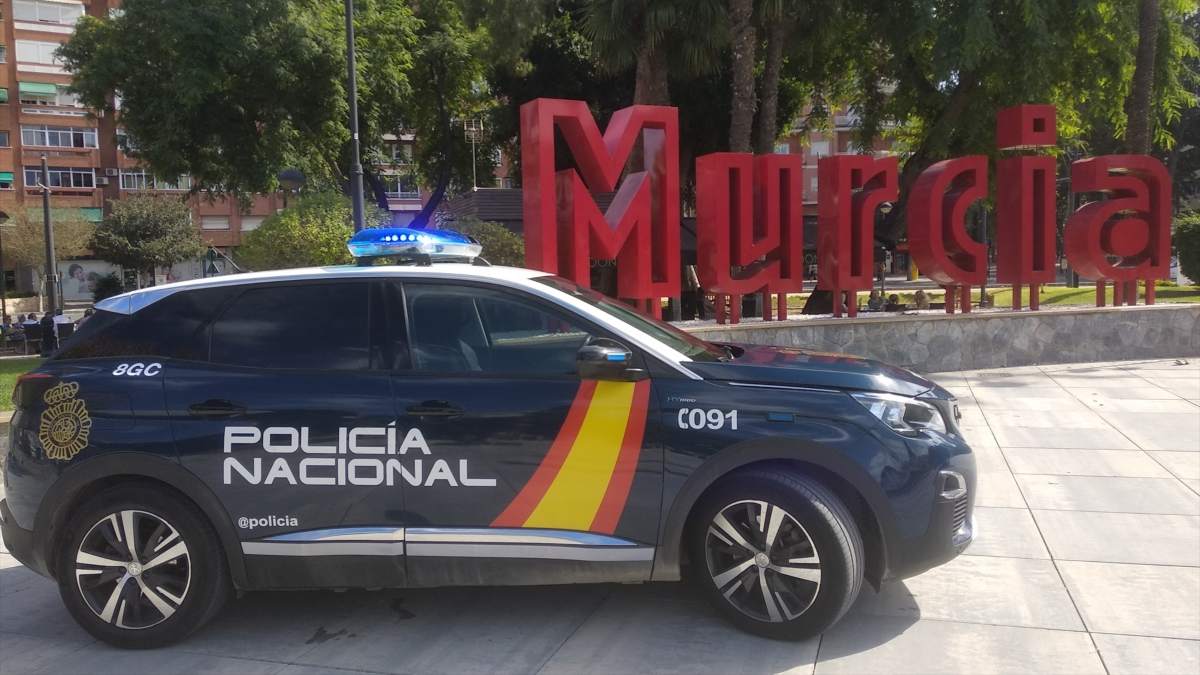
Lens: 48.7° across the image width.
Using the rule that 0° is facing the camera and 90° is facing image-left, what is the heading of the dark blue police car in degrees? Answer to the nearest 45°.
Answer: approximately 270°

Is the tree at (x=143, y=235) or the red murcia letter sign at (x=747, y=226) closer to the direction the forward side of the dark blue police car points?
the red murcia letter sign

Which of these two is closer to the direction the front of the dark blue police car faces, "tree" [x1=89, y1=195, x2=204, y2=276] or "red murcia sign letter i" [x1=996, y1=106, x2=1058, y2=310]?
the red murcia sign letter i

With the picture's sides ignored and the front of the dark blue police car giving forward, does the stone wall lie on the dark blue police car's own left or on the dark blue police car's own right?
on the dark blue police car's own left

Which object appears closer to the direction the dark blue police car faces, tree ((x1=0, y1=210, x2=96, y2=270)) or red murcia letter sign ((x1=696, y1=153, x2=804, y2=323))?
the red murcia letter sign

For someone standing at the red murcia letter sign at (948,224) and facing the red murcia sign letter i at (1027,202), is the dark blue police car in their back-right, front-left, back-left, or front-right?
back-right

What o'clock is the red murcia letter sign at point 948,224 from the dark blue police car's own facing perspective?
The red murcia letter sign is roughly at 10 o'clock from the dark blue police car.
